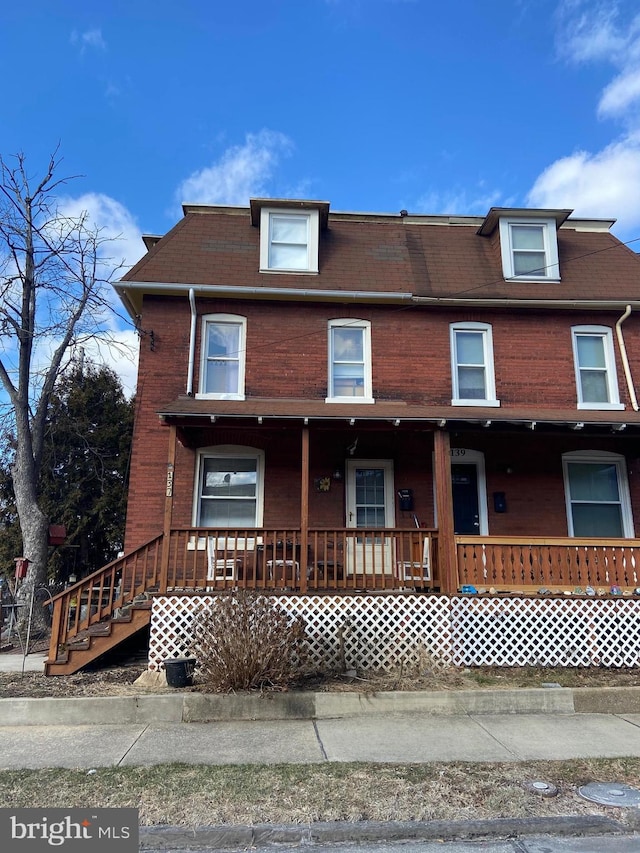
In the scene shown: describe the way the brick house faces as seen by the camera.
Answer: facing the viewer

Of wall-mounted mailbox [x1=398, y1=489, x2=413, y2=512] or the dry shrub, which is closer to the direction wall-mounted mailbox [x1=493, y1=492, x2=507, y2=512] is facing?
the dry shrub

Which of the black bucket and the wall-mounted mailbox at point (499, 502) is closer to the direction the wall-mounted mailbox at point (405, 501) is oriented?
the black bucket

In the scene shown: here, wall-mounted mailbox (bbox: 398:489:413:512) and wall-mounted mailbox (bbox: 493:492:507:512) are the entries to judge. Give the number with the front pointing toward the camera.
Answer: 2

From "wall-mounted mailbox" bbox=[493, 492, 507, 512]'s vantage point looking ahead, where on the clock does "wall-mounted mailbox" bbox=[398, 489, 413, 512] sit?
"wall-mounted mailbox" bbox=[398, 489, 413, 512] is roughly at 2 o'clock from "wall-mounted mailbox" bbox=[493, 492, 507, 512].

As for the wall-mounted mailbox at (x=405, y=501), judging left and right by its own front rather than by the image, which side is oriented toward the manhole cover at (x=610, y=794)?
front

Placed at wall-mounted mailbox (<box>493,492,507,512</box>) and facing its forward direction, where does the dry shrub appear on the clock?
The dry shrub is roughly at 1 o'clock from the wall-mounted mailbox.

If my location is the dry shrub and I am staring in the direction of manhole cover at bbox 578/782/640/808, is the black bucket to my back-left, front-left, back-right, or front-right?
back-right

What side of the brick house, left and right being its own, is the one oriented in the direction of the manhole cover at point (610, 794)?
front
